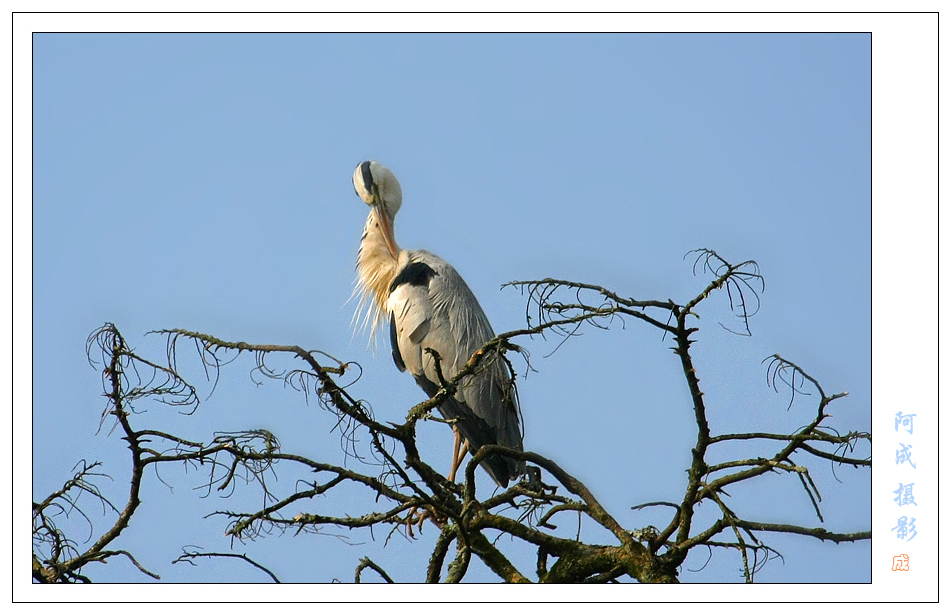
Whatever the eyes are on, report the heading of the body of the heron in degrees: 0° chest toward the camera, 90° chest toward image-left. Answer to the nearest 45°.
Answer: approximately 90°
